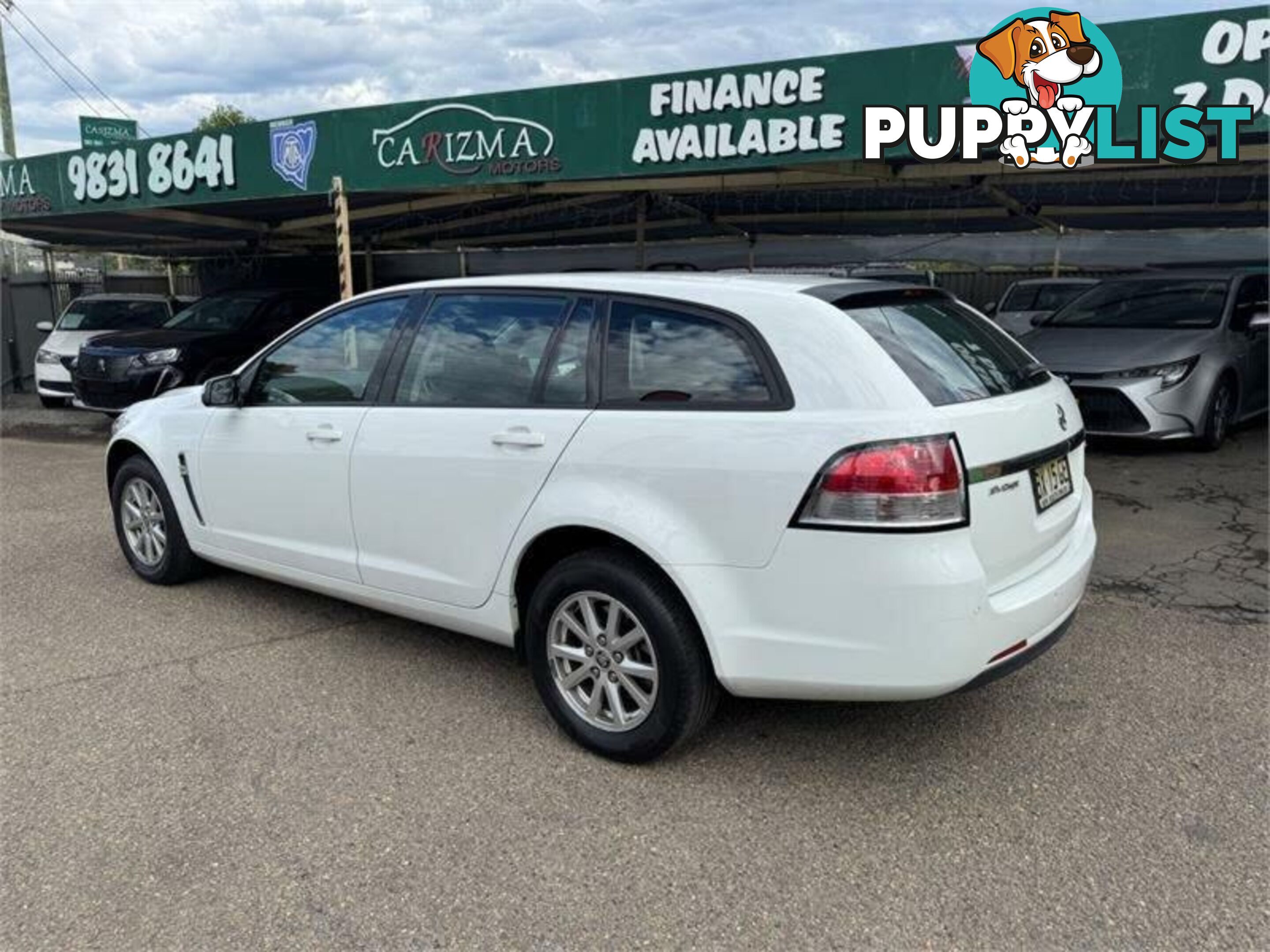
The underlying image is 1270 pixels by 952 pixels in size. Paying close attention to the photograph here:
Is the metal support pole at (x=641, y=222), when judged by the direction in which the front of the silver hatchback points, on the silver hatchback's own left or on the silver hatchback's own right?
on the silver hatchback's own right

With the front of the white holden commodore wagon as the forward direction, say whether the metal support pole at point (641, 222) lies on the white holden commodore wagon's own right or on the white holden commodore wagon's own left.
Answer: on the white holden commodore wagon's own right

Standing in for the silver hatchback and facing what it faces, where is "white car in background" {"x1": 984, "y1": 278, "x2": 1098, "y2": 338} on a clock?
The white car in background is roughly at 4 o'clock from the silver hatchback.

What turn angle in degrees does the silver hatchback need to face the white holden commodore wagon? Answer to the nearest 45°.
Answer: approximately 45° to its left

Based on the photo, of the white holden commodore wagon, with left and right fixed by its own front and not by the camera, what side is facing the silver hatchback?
right

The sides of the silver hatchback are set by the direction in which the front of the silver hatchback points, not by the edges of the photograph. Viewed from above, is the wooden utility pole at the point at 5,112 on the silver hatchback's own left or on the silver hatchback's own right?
on the silver hatchback's own right

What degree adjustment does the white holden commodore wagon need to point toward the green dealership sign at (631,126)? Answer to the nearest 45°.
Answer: approximately 45° to its right

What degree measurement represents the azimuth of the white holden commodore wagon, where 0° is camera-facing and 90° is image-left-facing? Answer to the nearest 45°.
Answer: approximately 135°

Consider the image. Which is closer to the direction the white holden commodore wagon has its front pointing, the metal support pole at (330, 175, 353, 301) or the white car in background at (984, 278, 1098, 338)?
the metal support pole

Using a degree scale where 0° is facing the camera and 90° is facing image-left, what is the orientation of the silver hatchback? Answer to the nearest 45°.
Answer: approximately 45°

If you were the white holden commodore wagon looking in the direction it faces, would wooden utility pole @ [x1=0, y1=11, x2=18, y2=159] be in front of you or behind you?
in front
